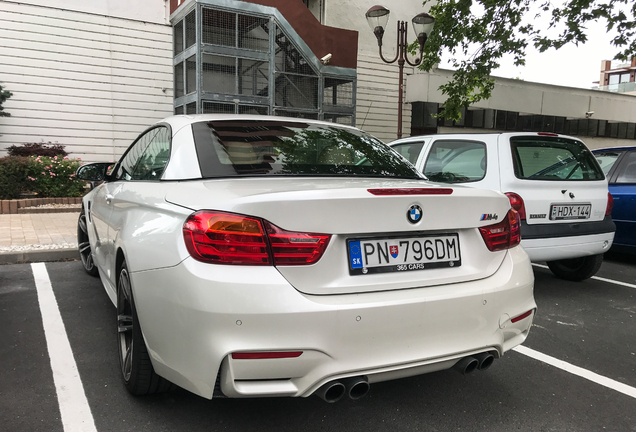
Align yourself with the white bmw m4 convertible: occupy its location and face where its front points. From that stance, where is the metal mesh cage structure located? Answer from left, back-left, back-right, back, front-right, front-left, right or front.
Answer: front-right

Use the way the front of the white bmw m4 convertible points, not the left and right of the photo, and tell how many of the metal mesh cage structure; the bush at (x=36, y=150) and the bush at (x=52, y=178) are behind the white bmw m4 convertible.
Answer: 0

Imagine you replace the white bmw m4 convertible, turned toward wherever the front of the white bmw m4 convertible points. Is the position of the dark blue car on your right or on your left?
on your right

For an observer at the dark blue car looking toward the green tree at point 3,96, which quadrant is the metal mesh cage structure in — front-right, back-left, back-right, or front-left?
front-right

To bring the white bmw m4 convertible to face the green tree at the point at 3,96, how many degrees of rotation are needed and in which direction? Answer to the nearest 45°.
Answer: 0° — it already faces it

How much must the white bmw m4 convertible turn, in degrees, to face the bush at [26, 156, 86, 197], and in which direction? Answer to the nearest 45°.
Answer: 0° — it already faces it

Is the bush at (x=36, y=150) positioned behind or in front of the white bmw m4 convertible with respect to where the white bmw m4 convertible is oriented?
in front

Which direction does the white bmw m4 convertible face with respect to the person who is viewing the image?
facing away from the viewer and to the left of the viewer

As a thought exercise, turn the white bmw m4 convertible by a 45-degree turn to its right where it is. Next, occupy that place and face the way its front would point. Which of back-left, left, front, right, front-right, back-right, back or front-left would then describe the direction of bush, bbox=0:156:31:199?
front-left
